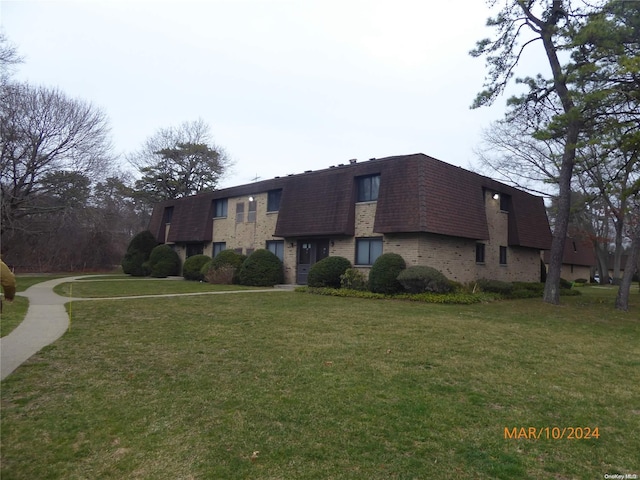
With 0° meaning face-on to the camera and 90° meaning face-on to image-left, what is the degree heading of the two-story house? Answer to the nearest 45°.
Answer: approximately 45°

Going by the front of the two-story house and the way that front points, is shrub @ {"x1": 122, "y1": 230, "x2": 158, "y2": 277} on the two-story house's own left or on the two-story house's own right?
on the two-story house's own right

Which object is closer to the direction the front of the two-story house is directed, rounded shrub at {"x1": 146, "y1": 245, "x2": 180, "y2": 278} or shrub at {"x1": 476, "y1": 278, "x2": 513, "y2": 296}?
the rounded shrub

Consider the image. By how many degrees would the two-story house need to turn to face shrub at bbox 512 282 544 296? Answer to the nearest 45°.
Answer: approximately 135° to its left

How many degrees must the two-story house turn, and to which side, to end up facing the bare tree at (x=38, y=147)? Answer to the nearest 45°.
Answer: approximately 45° to its right

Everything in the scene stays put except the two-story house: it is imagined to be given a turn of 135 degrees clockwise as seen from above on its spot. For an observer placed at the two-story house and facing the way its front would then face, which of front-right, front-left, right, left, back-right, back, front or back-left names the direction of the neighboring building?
front-right

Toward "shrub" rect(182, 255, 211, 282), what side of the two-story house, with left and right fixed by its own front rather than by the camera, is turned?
right

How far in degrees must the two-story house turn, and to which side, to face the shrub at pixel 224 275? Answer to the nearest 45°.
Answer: approximately 45° to its right
